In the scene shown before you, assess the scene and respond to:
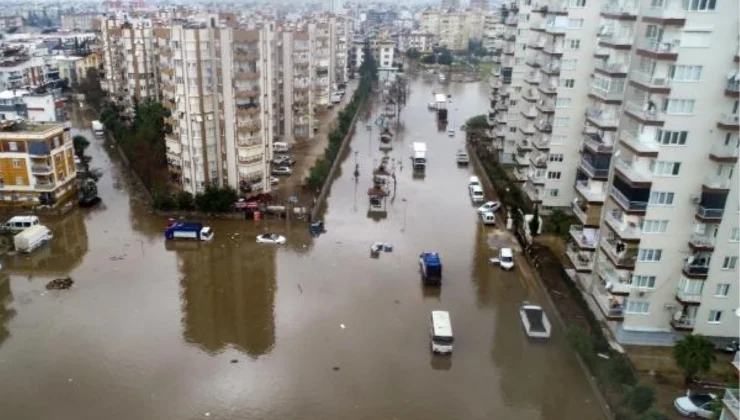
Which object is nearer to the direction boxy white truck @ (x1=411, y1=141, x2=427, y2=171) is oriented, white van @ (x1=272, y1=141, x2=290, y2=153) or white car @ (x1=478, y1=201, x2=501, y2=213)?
the white car

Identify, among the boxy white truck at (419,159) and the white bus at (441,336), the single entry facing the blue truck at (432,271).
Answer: the boxy white truck

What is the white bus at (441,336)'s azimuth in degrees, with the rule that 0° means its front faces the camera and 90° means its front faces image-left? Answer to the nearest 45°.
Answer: approximately 0°

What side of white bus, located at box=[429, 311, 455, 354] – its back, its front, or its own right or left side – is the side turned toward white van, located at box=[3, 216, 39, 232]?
right

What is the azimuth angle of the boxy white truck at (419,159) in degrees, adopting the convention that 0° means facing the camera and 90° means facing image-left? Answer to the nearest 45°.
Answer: approximately 0°

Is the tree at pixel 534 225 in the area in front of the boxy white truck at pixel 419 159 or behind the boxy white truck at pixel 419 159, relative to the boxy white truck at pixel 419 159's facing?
in front

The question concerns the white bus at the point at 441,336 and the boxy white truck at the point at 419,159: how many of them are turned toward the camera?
2

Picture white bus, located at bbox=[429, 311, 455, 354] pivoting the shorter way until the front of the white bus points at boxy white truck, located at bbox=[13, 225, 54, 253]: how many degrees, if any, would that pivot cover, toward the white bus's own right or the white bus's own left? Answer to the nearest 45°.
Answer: approximately 90° to the white bus's own right

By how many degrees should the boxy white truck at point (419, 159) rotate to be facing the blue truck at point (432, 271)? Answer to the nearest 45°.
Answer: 0° — it already faces it

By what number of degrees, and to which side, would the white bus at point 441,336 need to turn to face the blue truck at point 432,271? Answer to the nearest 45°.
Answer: approximately 180°

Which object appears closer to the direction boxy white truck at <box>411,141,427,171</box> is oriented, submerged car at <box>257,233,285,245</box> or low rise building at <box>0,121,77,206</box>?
the submerged car

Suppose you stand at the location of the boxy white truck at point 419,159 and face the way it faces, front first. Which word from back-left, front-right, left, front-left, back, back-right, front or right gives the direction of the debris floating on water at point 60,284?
front-right

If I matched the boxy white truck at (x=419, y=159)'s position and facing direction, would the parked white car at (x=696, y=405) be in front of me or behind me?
in front

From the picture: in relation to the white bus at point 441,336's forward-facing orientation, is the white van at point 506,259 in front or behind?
behind

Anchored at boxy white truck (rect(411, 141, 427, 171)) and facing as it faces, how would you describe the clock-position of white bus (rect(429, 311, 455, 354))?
The white bus is roughly at 12 o'clock from the boxy white truck.

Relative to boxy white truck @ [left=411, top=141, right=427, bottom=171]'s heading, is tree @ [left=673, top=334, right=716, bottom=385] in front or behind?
in front
